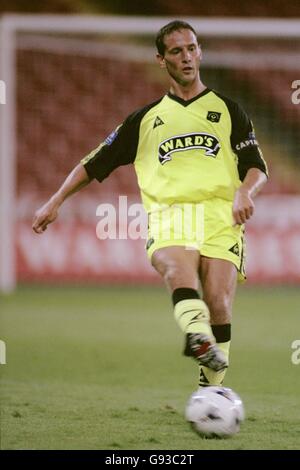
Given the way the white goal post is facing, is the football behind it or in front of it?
in front

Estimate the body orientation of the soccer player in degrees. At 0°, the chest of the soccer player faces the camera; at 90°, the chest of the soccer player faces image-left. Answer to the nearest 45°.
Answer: approximately 0°

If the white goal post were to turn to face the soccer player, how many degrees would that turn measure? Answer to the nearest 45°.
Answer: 0° — it already faces them

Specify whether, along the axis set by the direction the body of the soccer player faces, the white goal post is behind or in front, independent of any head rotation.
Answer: behind

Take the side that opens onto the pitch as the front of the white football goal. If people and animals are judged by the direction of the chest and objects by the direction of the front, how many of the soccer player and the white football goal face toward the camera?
2
